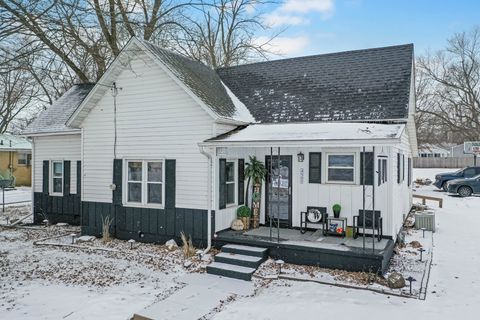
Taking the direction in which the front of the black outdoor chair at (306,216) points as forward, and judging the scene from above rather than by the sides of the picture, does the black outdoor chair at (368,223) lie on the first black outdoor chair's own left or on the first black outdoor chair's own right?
on the first black outdoor chair's own left

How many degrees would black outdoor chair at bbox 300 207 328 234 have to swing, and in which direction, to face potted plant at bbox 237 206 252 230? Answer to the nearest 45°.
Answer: approximately 45° to its right

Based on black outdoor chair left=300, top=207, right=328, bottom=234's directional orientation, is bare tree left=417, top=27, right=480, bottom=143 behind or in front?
behind

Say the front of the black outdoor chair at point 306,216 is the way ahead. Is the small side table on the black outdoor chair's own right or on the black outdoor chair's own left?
on the black outdoor chair's own left

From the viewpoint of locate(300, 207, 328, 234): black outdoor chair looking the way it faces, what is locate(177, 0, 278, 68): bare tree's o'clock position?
The bare tree is roughly at 4 o'clock from the black outdoor chair.

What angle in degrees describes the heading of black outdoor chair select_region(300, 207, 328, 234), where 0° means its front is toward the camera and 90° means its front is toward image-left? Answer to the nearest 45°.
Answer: approximately 45°

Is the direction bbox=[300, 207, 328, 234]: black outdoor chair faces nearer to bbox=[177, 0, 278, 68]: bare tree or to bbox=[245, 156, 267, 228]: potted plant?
the potted plant
